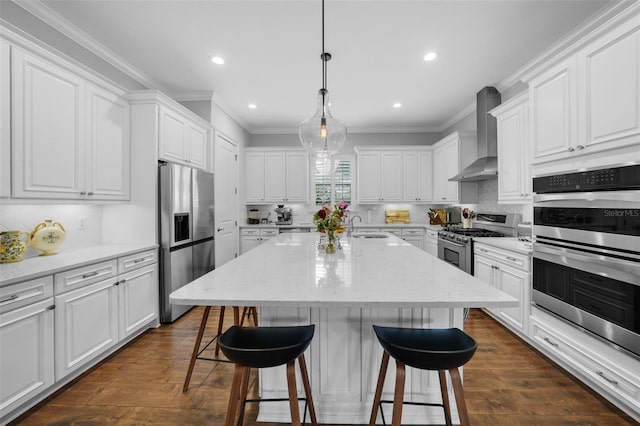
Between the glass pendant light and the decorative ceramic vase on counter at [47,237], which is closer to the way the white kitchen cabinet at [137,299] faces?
the glass pendant light

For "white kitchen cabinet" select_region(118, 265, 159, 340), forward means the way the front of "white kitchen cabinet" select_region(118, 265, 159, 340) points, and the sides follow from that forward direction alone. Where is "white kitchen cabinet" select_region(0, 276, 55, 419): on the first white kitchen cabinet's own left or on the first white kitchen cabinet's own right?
on the first white kitchen cabinet's own right

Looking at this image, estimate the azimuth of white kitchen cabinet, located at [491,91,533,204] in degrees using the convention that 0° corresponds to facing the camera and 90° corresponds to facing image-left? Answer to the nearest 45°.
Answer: approximately 45°

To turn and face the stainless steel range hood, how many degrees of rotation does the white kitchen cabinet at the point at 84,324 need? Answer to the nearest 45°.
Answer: approximately 45° to its left

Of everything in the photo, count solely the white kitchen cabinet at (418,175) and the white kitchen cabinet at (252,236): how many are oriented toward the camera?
2
